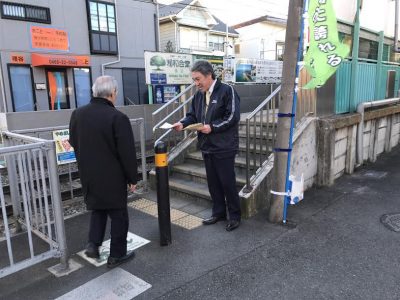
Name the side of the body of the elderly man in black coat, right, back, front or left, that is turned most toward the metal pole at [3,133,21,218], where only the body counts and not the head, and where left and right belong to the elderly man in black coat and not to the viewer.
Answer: left

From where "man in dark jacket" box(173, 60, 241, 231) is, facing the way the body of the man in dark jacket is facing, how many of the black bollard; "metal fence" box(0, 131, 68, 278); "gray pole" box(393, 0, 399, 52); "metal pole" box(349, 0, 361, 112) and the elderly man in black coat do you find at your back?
2

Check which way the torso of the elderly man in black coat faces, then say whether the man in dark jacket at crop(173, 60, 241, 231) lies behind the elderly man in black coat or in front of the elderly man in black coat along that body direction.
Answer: in front

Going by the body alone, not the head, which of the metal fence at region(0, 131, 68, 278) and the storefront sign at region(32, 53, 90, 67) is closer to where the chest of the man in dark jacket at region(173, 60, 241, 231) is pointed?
the metal fence

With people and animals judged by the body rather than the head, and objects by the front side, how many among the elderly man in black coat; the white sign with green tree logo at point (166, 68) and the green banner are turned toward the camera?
2

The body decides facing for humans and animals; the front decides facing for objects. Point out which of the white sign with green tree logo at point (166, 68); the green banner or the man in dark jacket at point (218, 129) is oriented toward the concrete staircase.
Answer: the white sign with green tree logo

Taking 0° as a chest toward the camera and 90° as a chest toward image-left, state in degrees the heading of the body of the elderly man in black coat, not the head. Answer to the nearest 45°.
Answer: approximately 225°

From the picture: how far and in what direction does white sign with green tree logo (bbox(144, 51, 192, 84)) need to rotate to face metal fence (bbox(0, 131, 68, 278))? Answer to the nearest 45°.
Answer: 0° — it already faces it

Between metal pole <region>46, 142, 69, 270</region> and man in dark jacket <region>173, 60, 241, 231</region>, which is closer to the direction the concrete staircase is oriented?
the metal pole

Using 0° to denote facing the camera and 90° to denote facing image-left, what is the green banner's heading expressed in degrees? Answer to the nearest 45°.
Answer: approximately 0°

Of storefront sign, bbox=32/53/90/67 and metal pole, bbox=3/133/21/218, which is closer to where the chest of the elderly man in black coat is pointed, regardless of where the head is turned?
the storefront sign

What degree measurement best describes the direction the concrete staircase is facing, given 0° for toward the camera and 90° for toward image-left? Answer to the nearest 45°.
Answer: approximately 45°

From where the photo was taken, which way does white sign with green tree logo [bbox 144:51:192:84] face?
toward the camera
